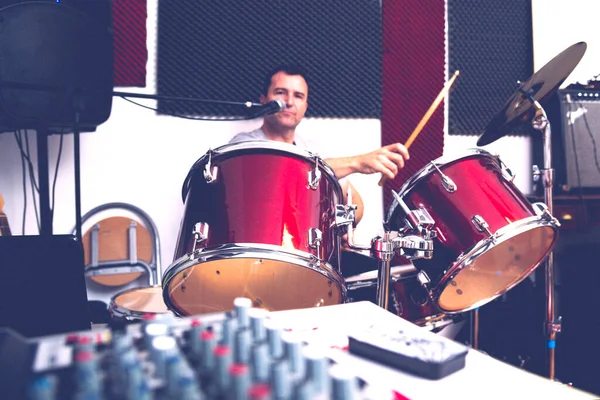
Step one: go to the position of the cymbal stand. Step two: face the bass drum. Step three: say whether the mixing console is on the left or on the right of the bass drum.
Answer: left

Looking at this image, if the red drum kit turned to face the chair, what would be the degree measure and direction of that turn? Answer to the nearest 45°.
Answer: approximately 135° to its right

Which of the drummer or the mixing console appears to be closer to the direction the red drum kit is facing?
the mixing console

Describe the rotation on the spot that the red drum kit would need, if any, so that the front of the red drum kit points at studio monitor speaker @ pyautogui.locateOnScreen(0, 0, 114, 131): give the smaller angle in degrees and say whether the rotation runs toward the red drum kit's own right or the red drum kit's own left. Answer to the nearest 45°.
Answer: approximately 90° to the red drum kit's own right

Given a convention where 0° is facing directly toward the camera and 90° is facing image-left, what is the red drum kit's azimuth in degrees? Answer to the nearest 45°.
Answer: approximately 0°

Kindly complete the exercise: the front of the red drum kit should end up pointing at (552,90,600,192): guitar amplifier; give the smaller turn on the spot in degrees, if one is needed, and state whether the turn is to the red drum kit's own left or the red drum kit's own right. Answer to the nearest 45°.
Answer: approximately 135° to the red drum kit's own left

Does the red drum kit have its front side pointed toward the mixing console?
yes

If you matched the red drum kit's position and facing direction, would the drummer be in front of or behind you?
behind

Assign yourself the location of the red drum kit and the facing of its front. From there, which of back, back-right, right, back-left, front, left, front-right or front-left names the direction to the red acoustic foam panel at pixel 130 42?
back-right

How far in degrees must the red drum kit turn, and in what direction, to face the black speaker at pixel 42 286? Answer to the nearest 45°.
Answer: approximately 45° to its right
